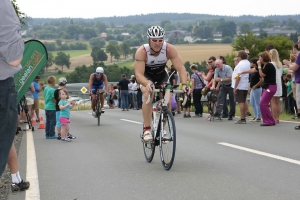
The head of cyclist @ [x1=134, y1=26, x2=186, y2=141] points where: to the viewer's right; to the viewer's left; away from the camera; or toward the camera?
toward the camera

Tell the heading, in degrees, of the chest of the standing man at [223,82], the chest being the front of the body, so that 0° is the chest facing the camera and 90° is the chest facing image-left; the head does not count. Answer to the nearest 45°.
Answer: approximately 45°

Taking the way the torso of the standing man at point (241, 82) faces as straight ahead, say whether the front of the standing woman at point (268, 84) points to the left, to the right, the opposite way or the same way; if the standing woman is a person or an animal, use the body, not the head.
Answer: the same way

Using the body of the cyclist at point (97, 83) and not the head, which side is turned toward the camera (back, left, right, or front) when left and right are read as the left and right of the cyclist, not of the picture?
front

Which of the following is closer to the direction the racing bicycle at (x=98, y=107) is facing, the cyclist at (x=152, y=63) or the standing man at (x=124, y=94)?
the cyclist

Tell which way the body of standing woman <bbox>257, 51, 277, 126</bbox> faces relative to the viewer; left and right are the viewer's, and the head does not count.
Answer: facing to the left of the viewer

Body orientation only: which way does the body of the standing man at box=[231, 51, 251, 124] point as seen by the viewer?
to the viewer's left

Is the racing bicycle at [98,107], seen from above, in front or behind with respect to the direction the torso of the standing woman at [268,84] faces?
in front

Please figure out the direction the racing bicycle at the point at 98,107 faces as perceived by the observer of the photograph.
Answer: facing the viewer

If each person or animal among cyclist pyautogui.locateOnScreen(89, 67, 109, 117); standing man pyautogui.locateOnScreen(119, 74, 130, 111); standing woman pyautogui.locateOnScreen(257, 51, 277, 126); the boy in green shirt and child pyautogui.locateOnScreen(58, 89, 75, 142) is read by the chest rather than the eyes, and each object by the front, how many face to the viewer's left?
1

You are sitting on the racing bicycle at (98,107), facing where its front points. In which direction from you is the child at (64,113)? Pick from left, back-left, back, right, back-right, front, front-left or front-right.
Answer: front

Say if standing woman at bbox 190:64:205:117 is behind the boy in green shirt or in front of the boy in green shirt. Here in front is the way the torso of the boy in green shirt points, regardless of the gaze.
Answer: in front

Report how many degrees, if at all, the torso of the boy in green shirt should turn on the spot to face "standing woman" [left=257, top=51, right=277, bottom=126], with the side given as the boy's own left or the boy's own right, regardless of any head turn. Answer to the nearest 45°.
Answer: approximately 45° to the boy's own right

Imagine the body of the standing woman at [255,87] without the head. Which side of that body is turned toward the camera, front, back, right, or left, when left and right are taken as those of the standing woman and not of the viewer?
left
